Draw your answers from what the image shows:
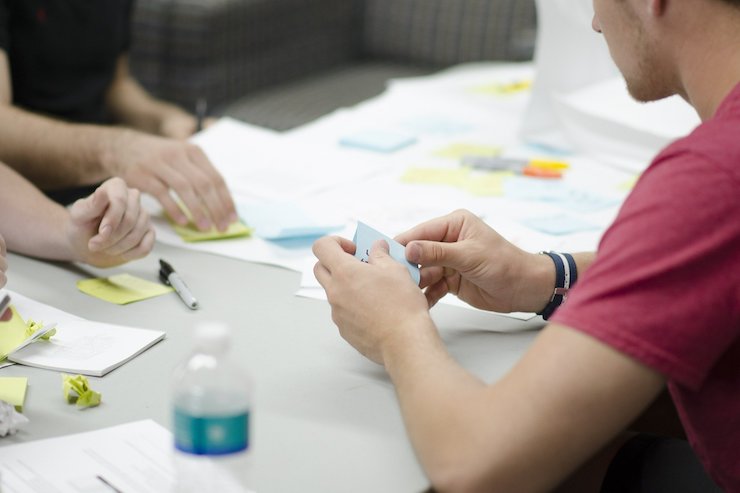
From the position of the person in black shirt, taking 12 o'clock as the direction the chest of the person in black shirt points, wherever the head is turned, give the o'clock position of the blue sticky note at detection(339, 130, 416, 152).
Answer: The blue sticky note is roughly at 11 o'clock from the person in black shirt.

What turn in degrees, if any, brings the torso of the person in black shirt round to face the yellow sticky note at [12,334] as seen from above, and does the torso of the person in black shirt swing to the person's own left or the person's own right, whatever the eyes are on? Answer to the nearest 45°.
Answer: approximately 45° to the person's own right

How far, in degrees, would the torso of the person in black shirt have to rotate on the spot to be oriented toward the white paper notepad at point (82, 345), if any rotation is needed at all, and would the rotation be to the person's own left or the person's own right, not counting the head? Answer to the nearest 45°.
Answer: approximately 45° to the person's own right

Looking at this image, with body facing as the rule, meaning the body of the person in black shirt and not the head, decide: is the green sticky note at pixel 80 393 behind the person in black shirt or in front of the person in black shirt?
in front

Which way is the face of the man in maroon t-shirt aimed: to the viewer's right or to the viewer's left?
to the viewer's left

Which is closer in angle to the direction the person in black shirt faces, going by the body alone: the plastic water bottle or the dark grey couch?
the plastic water bottle

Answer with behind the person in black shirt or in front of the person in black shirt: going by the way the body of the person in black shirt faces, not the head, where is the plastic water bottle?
in front

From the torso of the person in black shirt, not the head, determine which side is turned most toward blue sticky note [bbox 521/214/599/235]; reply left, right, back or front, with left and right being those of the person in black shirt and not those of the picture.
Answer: front

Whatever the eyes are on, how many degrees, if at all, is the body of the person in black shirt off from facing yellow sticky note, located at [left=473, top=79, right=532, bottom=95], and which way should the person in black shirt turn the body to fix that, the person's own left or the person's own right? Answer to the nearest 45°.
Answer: approximately 45° to the person's own left

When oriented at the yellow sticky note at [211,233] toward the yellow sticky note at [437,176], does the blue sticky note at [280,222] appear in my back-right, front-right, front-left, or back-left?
front-right

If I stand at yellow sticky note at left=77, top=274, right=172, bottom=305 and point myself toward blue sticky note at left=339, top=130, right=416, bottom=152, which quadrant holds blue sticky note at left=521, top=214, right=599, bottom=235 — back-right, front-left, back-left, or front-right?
front-right

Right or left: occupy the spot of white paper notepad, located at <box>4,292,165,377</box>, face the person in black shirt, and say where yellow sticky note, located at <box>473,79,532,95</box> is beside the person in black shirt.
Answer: right

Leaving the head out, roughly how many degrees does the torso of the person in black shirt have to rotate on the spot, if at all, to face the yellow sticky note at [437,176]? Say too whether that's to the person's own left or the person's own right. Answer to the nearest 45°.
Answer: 0° — they already face it

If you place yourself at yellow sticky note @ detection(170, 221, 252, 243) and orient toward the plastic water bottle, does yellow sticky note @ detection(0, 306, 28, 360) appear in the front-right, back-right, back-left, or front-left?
front-right

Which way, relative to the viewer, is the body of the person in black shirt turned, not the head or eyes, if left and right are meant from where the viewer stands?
facing the viewer and to the right of the viewer
